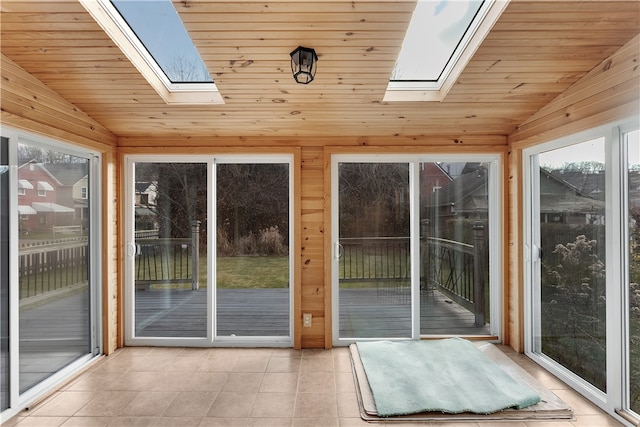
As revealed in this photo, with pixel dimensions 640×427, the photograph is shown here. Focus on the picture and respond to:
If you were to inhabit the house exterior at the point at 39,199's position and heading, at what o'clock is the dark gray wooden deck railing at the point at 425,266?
The dark gray wooden deck railing is roughly at 11 o'clock from the house exterior.

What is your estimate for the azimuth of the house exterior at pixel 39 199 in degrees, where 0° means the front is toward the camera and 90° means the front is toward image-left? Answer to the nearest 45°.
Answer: approximately 315°

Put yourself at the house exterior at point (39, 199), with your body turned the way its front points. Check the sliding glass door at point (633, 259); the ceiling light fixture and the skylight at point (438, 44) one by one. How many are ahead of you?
3

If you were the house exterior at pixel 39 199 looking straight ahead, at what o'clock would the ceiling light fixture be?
The ceiling light fixture is roughly at 12 o'clock from the house exterior.

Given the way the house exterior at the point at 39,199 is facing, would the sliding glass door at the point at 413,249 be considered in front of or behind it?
in front

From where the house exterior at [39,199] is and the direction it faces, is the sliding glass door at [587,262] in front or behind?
in front

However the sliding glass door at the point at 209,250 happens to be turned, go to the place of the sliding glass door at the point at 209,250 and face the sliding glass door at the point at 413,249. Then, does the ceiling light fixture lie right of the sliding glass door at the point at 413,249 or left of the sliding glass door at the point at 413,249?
right
